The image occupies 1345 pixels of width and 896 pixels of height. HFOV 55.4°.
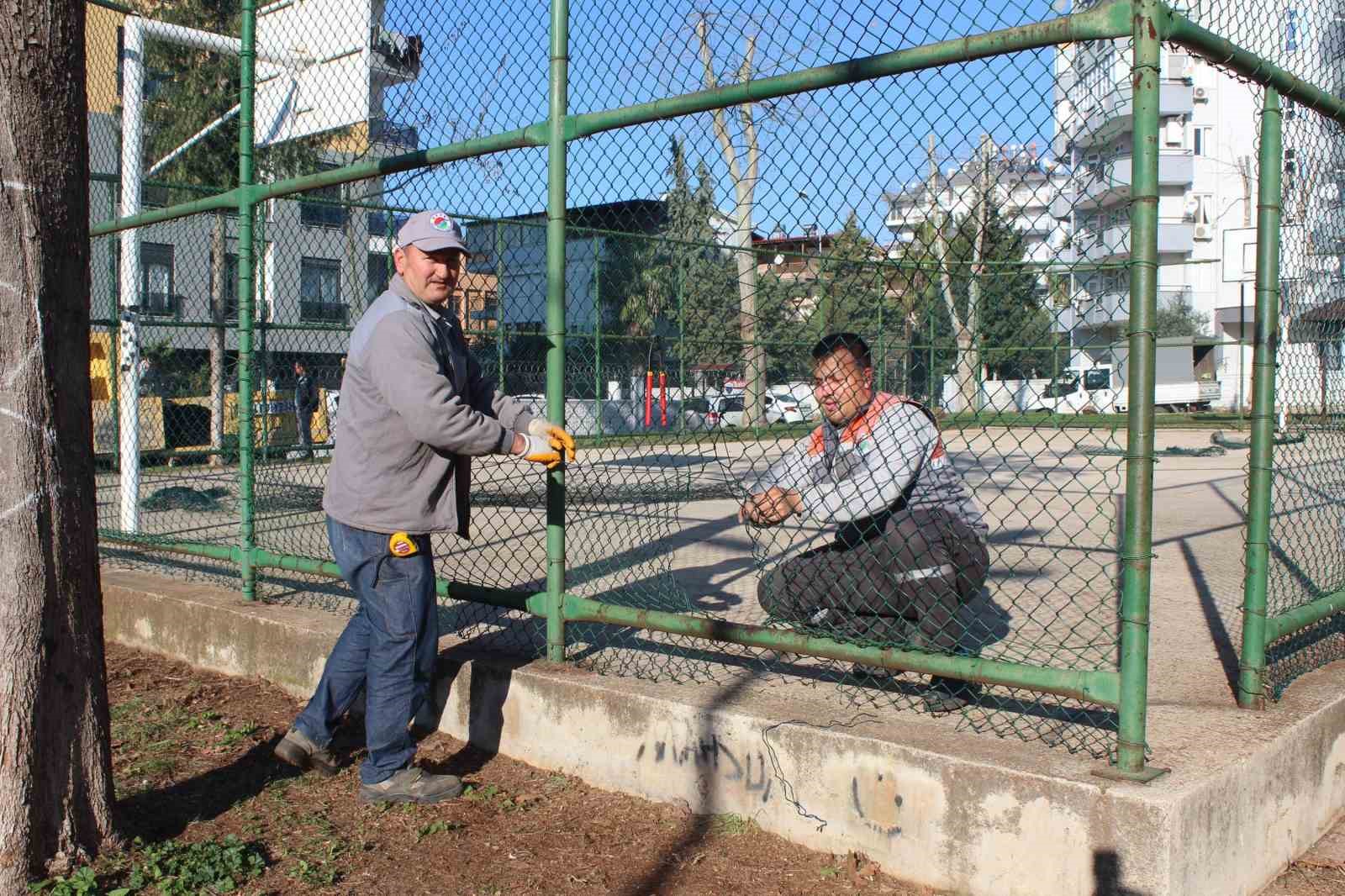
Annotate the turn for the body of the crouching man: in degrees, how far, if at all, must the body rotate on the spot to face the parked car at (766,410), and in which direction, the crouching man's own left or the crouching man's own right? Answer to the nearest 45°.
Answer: approximately 135° to the crouching man's own right

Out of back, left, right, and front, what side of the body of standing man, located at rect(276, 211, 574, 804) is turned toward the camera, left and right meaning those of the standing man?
right

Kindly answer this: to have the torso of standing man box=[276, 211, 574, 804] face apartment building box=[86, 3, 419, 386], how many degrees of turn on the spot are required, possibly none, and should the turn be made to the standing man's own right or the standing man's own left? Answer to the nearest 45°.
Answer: approximately 90° to the standing man's own left

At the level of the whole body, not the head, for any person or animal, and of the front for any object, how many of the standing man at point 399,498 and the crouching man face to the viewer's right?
1

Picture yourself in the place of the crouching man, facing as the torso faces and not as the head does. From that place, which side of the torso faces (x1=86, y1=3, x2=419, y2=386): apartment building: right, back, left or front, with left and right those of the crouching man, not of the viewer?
right

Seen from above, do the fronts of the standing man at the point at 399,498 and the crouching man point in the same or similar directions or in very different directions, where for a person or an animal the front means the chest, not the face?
very different directions

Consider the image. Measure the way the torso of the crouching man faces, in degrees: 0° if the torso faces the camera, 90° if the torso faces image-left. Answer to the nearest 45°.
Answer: approximately 45°
